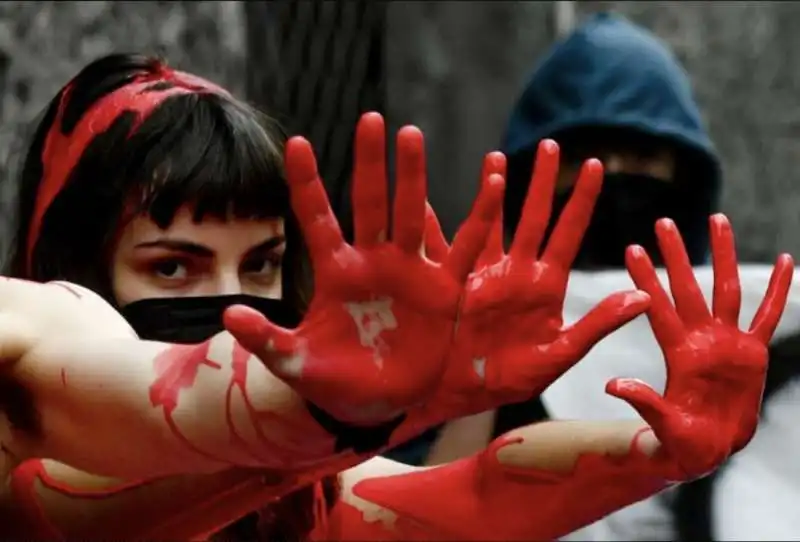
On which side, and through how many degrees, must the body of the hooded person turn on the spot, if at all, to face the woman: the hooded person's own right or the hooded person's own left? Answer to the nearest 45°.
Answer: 0° — they already face them

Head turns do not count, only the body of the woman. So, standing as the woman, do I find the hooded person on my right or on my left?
on my left

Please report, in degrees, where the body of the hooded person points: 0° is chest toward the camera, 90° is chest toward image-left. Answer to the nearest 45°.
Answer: approximately 0°

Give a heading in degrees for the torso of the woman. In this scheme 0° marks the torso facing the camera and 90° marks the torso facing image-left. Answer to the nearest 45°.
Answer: approximately 315°
